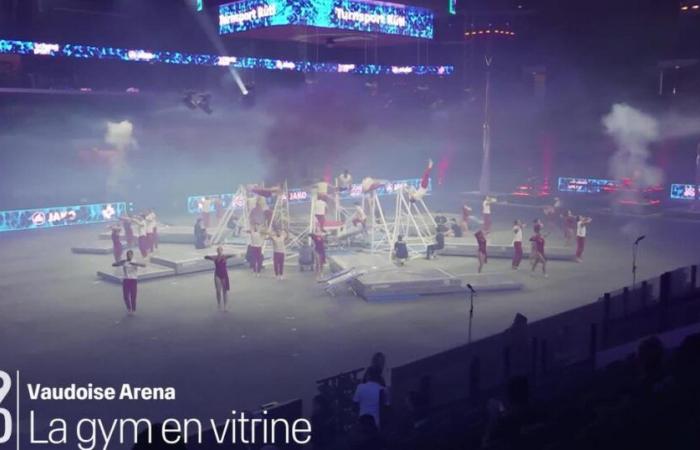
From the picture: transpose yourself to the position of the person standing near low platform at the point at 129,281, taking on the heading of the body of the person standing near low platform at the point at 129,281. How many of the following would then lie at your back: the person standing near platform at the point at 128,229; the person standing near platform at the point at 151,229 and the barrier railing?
2

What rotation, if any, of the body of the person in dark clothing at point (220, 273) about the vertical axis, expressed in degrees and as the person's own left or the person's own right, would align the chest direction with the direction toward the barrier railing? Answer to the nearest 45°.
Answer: approximately 45° to the person's own left

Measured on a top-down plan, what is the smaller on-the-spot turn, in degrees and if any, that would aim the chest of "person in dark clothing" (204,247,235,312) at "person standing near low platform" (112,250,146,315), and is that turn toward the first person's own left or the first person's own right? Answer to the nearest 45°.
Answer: approximately 90° to the first person's own right

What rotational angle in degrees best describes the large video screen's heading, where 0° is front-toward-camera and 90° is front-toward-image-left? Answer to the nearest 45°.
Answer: approximately 0°

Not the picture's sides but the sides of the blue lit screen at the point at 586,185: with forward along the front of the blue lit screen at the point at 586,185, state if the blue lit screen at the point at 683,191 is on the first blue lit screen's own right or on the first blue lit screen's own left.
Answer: on the first blue lit screen's own left

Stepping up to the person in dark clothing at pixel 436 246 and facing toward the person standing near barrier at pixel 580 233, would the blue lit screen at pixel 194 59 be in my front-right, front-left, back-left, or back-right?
back-left
